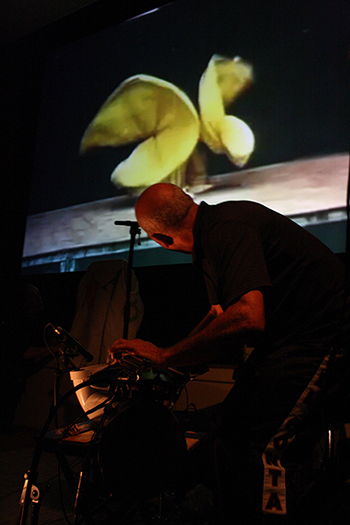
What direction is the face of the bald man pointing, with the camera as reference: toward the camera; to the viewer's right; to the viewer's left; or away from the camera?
to the viewer's left

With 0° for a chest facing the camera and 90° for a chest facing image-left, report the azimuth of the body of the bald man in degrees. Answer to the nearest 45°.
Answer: approximately 90°

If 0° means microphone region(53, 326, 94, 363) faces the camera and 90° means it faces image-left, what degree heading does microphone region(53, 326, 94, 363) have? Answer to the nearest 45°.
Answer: approximately 270°

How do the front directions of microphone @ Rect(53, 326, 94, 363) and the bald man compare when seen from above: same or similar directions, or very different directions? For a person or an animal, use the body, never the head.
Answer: very different directions

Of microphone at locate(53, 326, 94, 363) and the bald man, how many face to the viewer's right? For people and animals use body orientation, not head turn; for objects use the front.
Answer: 1
